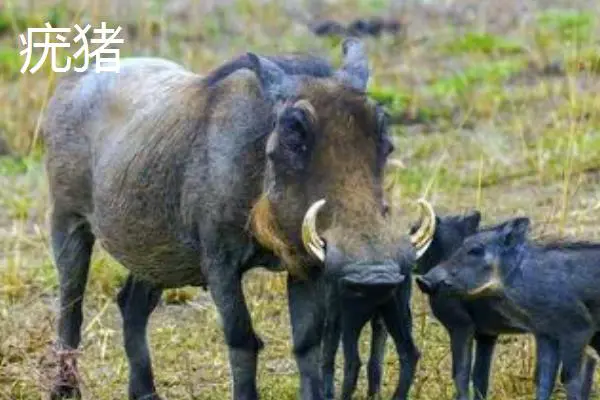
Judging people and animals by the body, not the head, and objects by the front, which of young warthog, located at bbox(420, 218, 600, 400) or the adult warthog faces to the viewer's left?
the young warthog

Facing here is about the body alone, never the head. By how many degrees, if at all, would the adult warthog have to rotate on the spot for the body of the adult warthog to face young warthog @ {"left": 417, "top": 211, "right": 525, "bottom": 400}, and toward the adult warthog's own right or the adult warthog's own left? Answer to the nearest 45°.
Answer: approximately 45° to the adult warthog's own left

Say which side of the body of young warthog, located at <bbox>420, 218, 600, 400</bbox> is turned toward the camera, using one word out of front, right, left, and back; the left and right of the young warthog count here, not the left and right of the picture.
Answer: left

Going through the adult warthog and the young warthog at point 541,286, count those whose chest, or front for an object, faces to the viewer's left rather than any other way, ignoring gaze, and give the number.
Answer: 1

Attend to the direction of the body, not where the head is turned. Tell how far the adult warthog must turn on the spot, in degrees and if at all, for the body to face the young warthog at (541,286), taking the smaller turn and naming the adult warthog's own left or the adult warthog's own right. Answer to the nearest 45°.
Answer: approximately 45° to the adult warthog's own left
